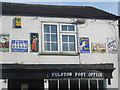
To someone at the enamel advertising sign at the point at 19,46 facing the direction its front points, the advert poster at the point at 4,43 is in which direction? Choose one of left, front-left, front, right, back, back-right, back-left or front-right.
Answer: right

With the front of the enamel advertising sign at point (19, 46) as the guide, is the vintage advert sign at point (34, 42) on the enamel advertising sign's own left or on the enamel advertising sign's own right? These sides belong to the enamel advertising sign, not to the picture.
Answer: on the enamel advertising sign's own left

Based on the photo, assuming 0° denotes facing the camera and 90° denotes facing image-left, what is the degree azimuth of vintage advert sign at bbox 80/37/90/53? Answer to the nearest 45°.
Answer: approximately 0°

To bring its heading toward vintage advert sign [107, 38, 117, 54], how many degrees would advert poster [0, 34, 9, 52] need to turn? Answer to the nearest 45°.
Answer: approximately 90° to its left

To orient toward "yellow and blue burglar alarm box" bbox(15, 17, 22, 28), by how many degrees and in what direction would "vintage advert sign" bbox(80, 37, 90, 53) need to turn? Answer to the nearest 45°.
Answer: approximately 90° to its right

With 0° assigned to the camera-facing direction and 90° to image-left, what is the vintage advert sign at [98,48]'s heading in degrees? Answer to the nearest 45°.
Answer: approximately 0°

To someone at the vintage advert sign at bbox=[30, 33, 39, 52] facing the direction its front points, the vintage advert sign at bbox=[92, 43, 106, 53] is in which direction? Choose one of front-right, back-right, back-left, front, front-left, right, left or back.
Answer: left
